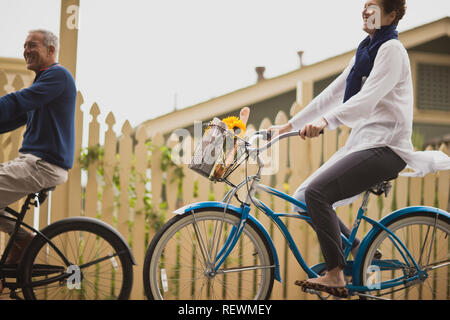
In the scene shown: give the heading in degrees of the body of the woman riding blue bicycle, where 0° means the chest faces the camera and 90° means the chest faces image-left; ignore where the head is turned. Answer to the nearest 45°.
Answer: approximately 90°

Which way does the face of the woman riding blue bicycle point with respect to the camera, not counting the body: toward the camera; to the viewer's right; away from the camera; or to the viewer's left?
to the viewer's left

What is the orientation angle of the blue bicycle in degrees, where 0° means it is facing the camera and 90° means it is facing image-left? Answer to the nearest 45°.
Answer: approximately 90°
